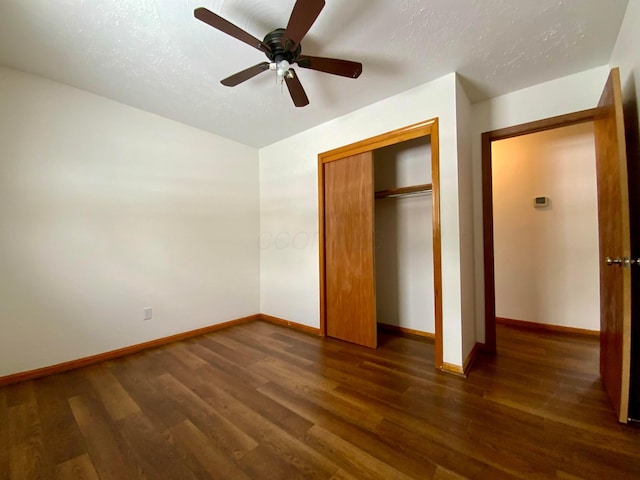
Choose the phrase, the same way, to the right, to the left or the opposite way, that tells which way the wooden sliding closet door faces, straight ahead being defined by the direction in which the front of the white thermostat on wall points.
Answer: the same way

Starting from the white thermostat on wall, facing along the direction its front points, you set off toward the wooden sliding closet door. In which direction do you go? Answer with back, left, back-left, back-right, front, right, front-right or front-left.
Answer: front-right

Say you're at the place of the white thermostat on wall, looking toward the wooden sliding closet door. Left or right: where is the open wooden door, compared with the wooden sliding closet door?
left

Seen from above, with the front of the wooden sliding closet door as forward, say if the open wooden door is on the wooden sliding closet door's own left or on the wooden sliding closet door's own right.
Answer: on the wooden sliding closet door's own left

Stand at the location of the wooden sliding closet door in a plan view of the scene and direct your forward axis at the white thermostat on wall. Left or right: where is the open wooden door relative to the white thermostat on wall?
right

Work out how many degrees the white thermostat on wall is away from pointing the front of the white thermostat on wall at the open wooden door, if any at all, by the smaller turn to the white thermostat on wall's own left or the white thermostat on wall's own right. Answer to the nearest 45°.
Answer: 0° — it already faces it

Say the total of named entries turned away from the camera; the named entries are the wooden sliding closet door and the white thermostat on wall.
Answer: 0

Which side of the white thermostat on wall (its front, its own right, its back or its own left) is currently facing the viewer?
front

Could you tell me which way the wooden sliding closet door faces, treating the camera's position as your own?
facing the viewer and to the left of the viewer

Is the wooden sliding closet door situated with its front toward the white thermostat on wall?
no
